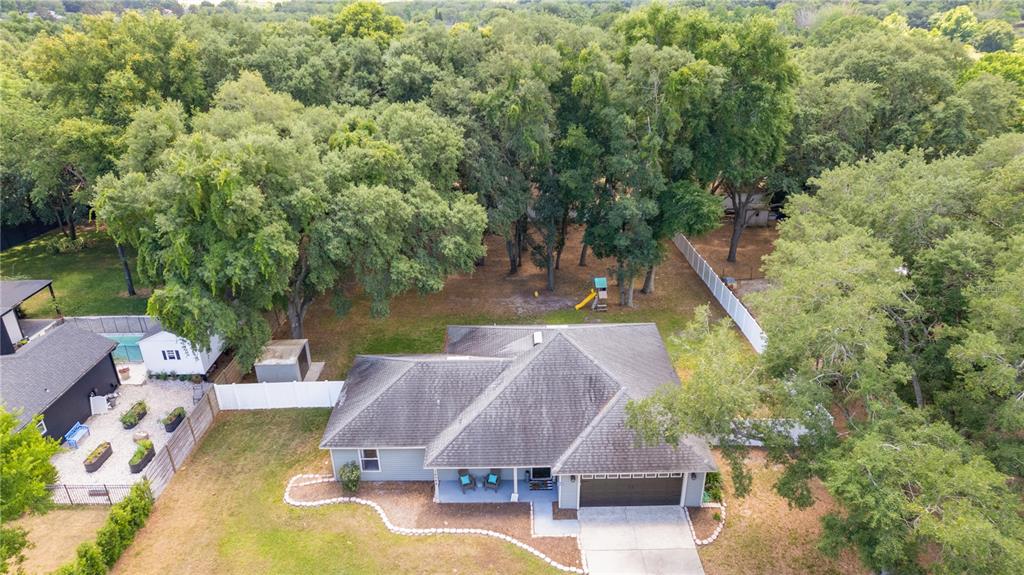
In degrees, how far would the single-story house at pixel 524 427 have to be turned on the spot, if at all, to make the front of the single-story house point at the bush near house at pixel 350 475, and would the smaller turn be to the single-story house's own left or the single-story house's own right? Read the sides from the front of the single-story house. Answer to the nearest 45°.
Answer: approximately 90° to the single-story house's own right

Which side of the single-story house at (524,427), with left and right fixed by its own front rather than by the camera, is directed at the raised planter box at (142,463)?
right

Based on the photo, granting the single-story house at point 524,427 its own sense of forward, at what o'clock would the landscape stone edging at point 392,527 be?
The landscape stone edging is roughly at 2 o'clock from the single-story house.

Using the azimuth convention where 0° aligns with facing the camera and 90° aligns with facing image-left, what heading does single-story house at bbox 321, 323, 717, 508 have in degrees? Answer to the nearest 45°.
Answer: approximately 0°

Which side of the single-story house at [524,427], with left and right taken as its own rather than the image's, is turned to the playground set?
back

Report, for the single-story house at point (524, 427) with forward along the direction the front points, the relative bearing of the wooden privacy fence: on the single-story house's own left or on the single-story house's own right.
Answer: on the single-story house's own right

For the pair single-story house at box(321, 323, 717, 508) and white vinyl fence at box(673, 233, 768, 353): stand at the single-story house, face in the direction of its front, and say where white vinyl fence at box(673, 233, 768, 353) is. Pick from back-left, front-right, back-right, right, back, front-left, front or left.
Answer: back-left

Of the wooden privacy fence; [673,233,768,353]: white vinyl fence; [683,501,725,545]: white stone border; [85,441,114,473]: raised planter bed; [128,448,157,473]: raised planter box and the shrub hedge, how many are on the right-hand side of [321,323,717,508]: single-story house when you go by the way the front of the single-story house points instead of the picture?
4

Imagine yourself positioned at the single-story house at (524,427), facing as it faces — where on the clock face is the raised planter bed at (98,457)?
The raised planter bed is roughly at 3 o'clock from the single-story house.

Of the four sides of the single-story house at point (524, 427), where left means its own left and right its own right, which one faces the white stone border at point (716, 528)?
left

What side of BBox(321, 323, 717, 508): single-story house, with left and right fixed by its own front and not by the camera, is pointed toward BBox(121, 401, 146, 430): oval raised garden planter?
right

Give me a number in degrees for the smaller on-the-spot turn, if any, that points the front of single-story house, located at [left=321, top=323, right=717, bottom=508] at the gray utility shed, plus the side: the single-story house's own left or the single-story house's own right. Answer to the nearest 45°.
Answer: approximately 135° to the single-story house's own right

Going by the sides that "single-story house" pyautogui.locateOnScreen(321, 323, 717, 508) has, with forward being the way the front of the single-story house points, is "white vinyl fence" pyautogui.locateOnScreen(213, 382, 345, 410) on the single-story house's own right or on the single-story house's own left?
on the single-story house's own right

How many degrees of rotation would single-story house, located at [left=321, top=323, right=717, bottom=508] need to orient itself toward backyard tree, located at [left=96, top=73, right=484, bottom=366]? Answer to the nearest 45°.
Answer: approximately 135° to its right
